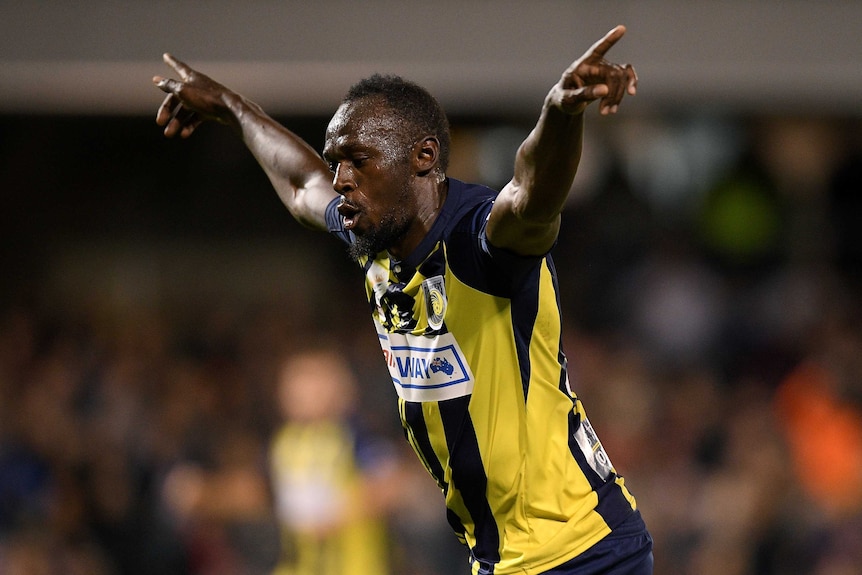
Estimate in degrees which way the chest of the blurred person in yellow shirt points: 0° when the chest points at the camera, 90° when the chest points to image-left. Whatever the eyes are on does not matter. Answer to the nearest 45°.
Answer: approximately 45°

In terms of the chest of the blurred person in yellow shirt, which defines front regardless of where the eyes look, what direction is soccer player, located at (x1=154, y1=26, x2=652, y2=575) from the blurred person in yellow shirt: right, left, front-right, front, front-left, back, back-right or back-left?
front-left

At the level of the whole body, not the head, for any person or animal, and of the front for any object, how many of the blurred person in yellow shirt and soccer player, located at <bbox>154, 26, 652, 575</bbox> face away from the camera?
0

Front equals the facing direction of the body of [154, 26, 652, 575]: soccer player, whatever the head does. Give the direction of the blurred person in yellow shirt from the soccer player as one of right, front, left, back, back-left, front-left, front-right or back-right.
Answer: back-right

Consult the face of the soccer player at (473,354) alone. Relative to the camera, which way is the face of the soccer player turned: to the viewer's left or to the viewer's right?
to the viewer's left
